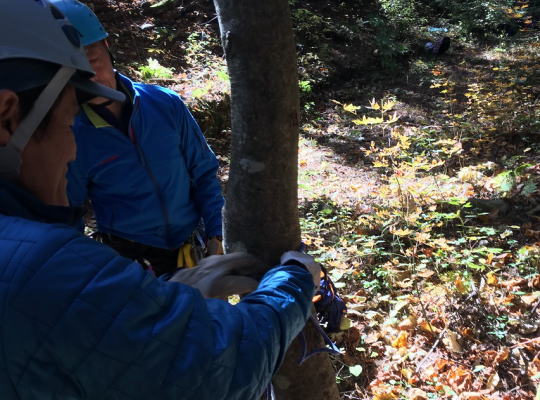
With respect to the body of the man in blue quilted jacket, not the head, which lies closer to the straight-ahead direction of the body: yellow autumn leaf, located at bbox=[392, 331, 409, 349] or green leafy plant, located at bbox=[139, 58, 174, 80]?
the yellow autumn leaf

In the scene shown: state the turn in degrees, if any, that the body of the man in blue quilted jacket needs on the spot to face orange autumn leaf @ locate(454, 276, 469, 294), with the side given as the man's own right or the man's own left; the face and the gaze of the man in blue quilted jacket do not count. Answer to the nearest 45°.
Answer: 0° — they already face it

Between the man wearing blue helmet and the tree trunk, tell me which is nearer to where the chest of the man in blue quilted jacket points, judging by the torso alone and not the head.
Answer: the tree trunk

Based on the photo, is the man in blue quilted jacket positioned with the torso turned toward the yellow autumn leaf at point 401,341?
yes

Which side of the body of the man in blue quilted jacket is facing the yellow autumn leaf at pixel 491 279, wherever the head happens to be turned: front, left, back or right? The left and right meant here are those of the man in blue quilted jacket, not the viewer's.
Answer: front

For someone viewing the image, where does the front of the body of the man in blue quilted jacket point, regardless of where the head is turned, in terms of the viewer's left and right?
facing away from the viewer and to the right of the viewer

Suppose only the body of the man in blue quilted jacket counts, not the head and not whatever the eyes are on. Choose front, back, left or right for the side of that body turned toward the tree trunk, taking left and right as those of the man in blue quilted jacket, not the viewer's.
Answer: front

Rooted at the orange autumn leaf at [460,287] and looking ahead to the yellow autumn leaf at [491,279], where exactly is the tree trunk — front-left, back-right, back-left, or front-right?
back-right

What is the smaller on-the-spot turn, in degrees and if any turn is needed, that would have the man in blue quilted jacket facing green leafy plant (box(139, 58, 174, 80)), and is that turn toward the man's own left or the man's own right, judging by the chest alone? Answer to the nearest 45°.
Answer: approximately 45° to the man's own left
